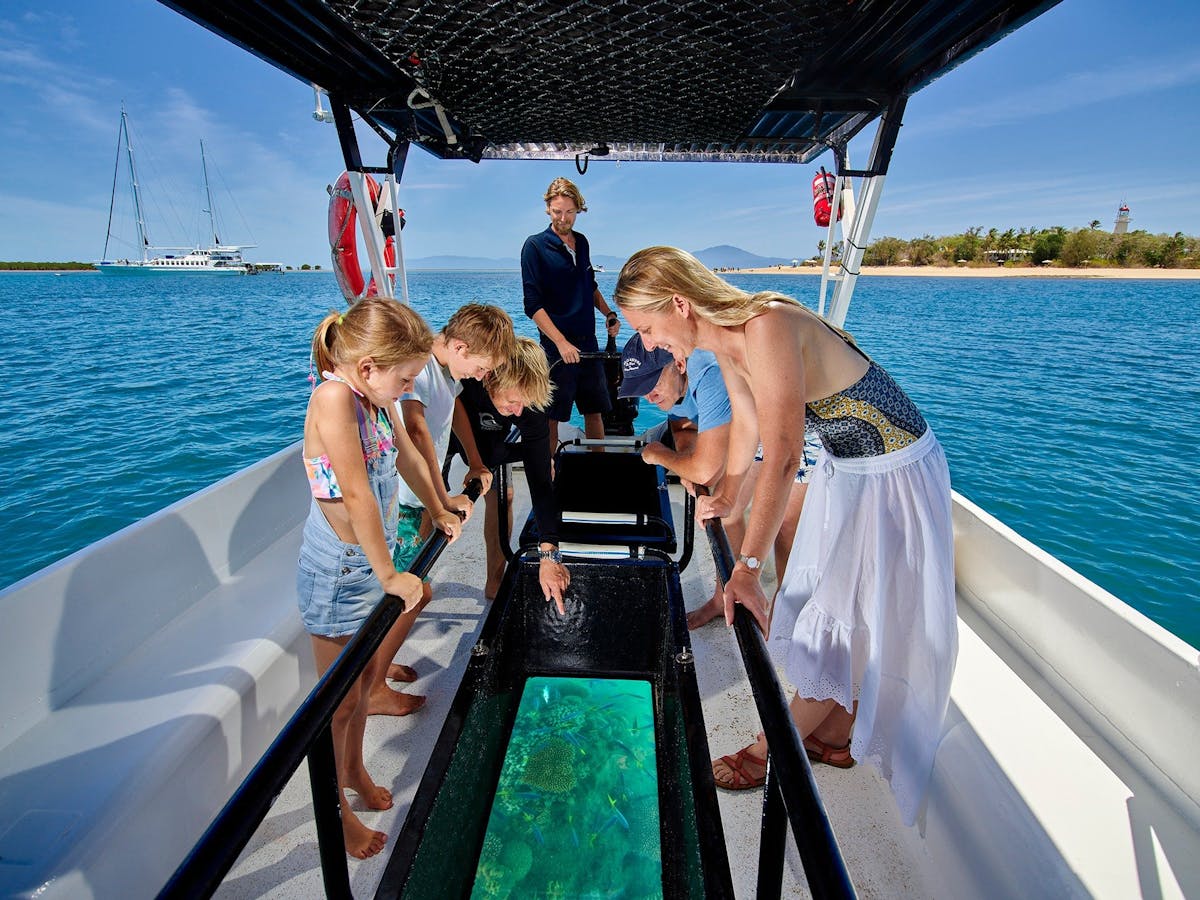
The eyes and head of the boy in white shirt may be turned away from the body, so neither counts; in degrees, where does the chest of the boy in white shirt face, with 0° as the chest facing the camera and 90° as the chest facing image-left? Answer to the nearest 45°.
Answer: approximately 270°

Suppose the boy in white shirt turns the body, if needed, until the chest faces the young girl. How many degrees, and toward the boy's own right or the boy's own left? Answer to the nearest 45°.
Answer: approximately 135° to the boy's own right

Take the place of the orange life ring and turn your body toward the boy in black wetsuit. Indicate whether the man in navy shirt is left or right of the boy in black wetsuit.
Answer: left

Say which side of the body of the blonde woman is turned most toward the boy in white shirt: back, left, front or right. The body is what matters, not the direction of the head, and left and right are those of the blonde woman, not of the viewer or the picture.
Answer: front

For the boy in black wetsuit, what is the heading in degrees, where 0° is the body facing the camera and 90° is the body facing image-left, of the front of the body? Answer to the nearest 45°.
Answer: approximately 315°

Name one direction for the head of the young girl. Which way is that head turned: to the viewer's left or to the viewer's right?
to the viewer's right

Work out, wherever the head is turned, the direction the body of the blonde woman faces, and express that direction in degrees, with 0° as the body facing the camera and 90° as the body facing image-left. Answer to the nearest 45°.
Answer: approximately 90°

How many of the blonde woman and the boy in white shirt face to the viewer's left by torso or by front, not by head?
1

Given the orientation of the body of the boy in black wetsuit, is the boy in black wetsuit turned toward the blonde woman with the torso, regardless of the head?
yes

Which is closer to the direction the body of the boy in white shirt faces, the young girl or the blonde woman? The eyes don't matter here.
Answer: the blonde woman

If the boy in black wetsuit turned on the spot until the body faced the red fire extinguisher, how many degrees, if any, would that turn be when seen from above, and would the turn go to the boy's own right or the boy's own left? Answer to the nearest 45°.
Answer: approximately 90° to the boy's own left

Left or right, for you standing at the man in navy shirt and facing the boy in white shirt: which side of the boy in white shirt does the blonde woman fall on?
left

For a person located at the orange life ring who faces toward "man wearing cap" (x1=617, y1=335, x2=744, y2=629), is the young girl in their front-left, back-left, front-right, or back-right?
front-right

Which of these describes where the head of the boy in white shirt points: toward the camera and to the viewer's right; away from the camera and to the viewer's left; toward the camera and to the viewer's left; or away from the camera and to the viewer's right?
toward the camera and to the viewer's right
